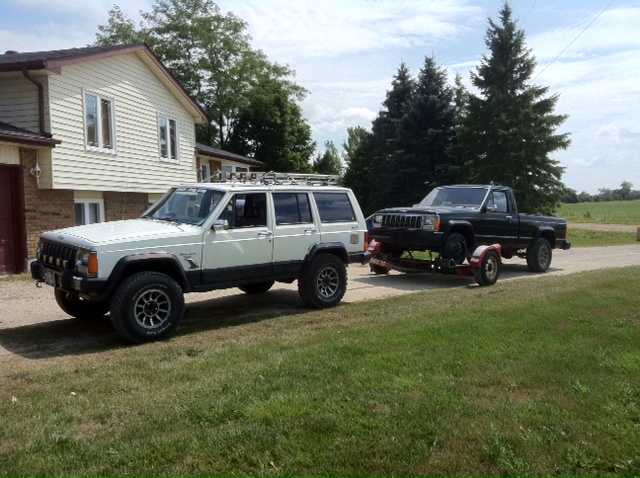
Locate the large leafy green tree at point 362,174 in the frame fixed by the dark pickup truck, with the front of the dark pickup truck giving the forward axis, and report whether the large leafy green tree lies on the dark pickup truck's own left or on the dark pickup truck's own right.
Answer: on the dark pickup truck's own right

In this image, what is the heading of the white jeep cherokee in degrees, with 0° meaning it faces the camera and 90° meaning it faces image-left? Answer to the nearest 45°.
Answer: approximately 45°

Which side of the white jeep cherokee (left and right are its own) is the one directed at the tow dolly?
back

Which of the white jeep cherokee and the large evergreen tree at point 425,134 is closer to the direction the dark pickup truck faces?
the white jeep cherokee

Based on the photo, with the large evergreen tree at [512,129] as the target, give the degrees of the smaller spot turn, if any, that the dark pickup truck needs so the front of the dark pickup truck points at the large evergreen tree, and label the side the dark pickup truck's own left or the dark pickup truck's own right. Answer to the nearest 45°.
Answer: approximately 135° to the dark pickup truck's own right

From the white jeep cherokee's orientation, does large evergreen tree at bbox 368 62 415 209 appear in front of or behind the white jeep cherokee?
behind

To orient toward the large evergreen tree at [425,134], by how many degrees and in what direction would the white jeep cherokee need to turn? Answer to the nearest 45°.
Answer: approximately 180°

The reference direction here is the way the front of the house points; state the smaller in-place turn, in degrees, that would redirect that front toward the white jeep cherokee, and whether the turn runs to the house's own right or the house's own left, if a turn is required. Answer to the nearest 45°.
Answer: approximately 45° to the house's own left
